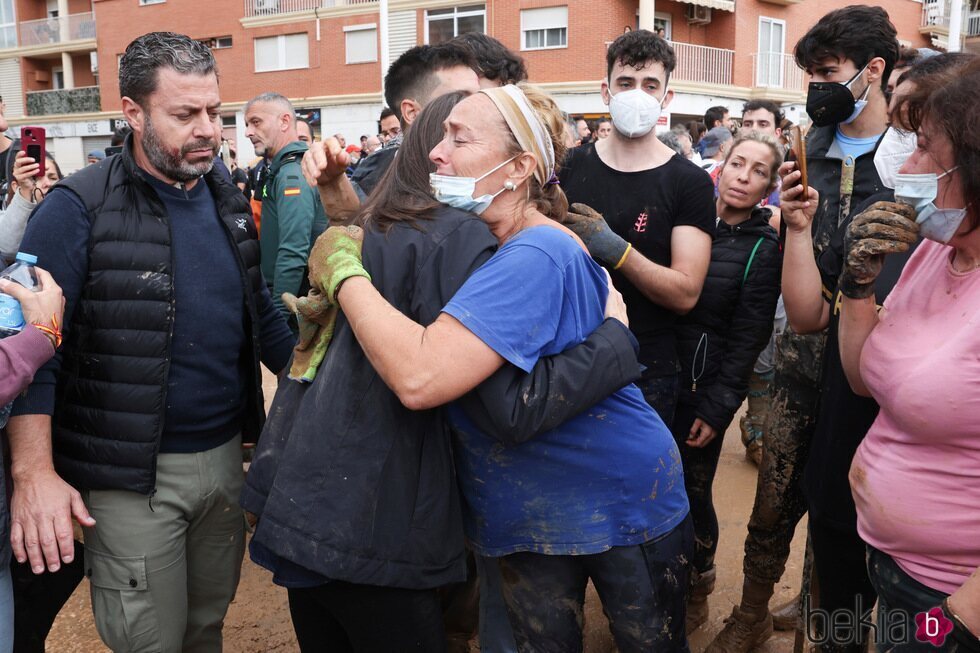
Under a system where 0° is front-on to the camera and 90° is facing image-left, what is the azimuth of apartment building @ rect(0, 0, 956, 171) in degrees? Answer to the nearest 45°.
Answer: approximately 0°

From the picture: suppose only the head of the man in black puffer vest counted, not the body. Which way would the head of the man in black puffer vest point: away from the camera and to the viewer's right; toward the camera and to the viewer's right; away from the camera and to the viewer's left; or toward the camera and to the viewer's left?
toward the camera and to the viewer's right

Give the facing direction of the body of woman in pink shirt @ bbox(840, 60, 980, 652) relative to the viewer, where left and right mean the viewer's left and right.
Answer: facing the viewer and to the left of the viewer

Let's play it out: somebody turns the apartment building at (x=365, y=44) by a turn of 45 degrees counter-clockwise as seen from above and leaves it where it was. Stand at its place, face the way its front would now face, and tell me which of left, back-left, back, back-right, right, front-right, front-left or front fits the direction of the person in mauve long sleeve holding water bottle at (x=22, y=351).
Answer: front-right

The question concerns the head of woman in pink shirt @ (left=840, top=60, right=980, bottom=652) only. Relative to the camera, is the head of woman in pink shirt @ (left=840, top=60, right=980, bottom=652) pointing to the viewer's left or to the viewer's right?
to the viewer's left

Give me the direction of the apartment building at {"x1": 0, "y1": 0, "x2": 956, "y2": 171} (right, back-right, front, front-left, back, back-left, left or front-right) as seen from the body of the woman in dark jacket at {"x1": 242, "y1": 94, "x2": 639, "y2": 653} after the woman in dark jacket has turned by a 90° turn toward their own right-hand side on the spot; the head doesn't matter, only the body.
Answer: back-left

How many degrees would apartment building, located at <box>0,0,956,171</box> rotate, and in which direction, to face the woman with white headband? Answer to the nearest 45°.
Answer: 0° — it already faces them

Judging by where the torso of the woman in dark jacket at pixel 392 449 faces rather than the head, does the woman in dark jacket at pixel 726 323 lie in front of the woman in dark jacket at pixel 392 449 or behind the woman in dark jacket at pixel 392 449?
in front
